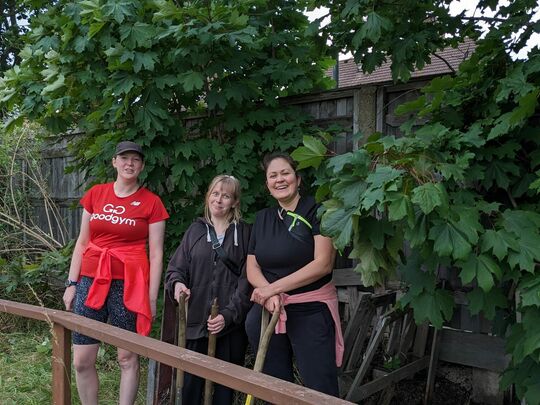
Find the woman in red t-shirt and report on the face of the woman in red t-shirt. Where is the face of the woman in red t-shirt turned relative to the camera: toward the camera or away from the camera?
toward the camera

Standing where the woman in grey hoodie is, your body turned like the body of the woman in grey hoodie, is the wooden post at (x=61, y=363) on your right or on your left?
on your right

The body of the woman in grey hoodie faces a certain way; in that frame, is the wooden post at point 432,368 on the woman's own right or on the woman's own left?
on the woman's own left

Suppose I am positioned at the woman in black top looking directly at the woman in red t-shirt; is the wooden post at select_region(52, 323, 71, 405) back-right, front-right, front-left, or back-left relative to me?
front-left

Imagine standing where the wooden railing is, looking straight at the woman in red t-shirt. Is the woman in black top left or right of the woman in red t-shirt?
right

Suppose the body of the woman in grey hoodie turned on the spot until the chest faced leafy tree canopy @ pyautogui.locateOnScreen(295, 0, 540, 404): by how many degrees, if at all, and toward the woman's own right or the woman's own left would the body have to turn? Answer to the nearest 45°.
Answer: approximately 45° to the woman's own left

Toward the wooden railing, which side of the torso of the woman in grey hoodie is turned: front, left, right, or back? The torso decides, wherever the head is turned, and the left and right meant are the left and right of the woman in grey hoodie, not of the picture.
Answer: front

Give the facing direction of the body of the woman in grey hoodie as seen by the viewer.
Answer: toward the camera

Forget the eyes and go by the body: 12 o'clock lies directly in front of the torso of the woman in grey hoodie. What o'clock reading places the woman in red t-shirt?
The woman in red t-shirt is roughly at 4 o'clock from the woman in grey hoodie.

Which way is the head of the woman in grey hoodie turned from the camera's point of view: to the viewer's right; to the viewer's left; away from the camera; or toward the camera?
toward the camera

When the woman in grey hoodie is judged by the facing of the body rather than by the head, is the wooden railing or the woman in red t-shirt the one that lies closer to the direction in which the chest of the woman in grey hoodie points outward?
the wooden railing
